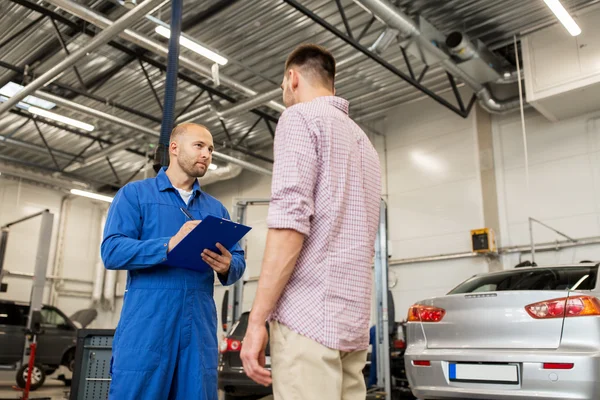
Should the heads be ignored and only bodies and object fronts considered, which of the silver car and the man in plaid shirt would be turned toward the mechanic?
the man in plaid shirt

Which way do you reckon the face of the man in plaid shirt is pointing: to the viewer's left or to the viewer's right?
to the viewer's left

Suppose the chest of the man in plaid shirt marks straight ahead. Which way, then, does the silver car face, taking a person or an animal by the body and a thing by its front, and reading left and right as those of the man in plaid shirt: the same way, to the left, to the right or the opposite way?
to the right

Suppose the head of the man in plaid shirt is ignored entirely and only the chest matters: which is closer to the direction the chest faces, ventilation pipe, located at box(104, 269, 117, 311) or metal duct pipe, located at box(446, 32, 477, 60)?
the ventilation pipe

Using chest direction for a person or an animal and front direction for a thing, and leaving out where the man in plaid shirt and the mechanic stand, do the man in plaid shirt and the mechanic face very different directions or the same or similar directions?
very different directions

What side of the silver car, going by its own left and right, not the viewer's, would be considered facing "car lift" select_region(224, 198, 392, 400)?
left

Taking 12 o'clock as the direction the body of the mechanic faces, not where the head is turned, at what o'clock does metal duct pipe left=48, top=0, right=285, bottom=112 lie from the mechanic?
The metal duct pipe is roughly at 7 o'clock from the mechanic.

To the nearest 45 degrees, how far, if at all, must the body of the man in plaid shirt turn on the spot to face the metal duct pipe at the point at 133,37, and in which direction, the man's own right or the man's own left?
0° — they already face it

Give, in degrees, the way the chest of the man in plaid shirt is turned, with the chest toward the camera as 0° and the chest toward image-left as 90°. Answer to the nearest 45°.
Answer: approximately 135°

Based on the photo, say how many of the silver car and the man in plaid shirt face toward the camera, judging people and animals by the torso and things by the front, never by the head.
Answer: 0

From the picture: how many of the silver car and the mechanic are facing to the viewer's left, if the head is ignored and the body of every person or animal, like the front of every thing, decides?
0

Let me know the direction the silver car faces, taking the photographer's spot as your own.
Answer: facing away from the viewer and to the right of the viewer
